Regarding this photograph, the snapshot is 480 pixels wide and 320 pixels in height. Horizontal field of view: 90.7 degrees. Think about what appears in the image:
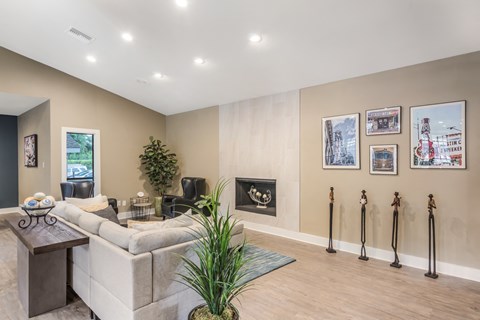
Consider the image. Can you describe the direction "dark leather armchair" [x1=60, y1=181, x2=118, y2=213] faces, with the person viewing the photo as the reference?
facing the viewer and to the right of the viewer

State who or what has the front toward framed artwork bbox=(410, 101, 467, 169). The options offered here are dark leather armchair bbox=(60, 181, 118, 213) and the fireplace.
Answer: the dark leather armchair

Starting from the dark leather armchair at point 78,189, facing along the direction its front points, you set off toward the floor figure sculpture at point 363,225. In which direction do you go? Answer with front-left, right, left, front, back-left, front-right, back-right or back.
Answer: front

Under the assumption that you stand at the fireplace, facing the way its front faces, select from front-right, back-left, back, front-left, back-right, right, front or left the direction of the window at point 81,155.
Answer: front-right

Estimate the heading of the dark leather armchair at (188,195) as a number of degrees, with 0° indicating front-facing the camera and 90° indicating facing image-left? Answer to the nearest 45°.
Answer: approximately 45°

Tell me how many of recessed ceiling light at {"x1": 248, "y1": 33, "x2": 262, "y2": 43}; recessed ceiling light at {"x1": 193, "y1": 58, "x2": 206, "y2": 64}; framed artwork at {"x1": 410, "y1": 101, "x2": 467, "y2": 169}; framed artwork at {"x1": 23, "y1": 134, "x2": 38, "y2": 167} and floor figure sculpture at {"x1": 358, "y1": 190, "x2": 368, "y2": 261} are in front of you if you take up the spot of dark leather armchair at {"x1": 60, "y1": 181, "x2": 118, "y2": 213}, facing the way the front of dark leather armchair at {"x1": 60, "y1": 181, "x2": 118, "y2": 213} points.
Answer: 4

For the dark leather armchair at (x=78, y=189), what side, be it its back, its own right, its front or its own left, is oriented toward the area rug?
front

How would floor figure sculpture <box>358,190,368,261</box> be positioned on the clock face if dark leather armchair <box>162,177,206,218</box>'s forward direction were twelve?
The floor figure sculpture is roughly at 9 o'clock from the dark leather armchair.

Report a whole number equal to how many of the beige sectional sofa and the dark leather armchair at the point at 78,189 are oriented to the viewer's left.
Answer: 0

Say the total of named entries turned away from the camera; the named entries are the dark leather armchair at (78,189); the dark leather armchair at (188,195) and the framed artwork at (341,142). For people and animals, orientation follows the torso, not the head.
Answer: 0

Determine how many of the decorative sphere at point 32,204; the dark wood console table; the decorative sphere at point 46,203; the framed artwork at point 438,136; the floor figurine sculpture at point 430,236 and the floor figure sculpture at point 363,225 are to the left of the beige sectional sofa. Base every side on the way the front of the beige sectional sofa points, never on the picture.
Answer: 3

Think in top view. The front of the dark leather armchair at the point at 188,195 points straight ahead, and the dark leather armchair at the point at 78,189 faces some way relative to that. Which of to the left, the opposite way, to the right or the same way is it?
to the left

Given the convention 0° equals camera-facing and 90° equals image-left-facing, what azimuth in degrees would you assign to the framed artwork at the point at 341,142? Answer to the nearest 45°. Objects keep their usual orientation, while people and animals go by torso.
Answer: approximately 45°

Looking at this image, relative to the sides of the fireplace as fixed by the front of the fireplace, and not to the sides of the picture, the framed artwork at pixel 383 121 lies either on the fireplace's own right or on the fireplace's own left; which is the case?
on the fireplace's own left

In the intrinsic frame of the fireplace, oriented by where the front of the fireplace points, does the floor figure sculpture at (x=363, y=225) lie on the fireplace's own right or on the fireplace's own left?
on the fireplace's own left

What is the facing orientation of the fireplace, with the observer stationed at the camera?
facing the viewer and to the left of the viewer

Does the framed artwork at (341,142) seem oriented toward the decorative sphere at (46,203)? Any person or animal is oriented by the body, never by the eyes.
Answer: yes

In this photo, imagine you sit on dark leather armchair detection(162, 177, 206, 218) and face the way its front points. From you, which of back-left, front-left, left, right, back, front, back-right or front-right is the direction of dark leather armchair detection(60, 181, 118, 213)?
front-right

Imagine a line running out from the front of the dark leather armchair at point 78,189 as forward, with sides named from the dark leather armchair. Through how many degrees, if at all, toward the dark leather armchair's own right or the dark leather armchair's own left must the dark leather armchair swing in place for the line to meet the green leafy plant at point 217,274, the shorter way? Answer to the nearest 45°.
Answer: approximately 45° to the dark leather armchair's own right

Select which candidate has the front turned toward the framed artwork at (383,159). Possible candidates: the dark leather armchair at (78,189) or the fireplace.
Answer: the dark leather armchair

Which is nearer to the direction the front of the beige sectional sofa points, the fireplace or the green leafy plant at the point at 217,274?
the fireplace
